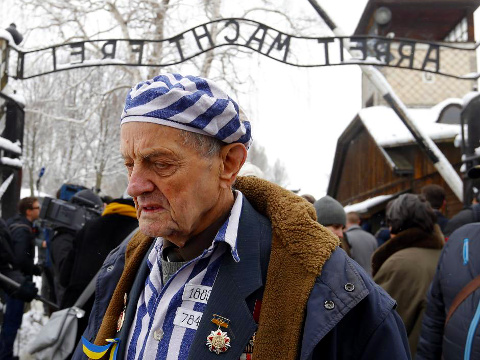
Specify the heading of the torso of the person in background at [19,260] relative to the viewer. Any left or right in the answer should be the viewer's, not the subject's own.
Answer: facing to the right of the viewer

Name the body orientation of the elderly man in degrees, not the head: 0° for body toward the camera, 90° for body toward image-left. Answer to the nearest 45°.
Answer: approximately 45°

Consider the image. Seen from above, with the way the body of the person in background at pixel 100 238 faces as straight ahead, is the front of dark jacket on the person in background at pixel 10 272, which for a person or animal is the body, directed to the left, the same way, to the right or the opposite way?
to the right

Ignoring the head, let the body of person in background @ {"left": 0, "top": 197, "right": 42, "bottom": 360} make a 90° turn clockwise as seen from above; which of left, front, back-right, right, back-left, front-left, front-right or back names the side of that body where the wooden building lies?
back-left

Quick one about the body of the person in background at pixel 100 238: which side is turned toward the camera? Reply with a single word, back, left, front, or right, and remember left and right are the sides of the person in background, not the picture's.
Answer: back

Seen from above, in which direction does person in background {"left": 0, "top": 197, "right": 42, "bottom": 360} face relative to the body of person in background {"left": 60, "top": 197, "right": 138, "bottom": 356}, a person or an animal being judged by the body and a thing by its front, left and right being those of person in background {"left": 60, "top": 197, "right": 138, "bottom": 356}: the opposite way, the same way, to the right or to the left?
to the right

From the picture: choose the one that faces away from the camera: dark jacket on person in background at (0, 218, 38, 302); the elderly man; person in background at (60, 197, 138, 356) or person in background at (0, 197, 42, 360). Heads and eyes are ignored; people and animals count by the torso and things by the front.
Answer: person in background at (60, 197, 138, 356)

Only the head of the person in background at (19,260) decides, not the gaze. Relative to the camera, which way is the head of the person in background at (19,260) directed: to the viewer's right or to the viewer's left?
to the viewer's right

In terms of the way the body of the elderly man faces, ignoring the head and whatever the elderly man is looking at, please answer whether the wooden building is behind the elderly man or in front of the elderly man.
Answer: behind

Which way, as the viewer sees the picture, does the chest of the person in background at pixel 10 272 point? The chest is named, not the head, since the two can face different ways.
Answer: to the viewer's right

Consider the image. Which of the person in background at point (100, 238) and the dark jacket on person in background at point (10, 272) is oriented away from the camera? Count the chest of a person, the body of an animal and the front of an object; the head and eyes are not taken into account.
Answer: the person in background at point (100, 238)
